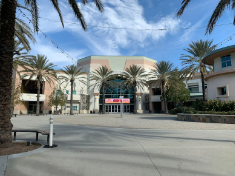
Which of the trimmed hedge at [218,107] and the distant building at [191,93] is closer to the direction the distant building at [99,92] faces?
the trimmed hedge

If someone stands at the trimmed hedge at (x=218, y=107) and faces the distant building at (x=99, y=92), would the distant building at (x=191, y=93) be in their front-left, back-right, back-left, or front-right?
front-right

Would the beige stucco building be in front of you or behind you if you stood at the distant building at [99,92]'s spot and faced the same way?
in front

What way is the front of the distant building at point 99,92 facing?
toward the camera

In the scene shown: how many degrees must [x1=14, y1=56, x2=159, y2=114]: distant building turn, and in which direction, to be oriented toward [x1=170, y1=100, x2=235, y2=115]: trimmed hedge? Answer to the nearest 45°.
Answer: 0° — it already faces it

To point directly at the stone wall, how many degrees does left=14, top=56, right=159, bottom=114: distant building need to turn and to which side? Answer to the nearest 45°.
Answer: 0° — it already faces it

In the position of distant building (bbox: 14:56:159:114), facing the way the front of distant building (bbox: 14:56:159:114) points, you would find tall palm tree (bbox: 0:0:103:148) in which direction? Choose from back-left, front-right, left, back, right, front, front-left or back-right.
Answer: front
